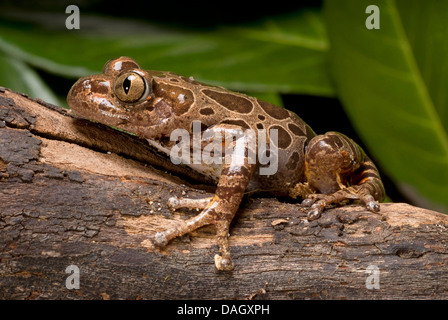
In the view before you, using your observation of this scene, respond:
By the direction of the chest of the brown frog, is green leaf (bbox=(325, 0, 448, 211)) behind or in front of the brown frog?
behind

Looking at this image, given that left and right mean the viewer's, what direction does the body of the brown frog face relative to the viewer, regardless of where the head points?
facing to the left of the viewer
